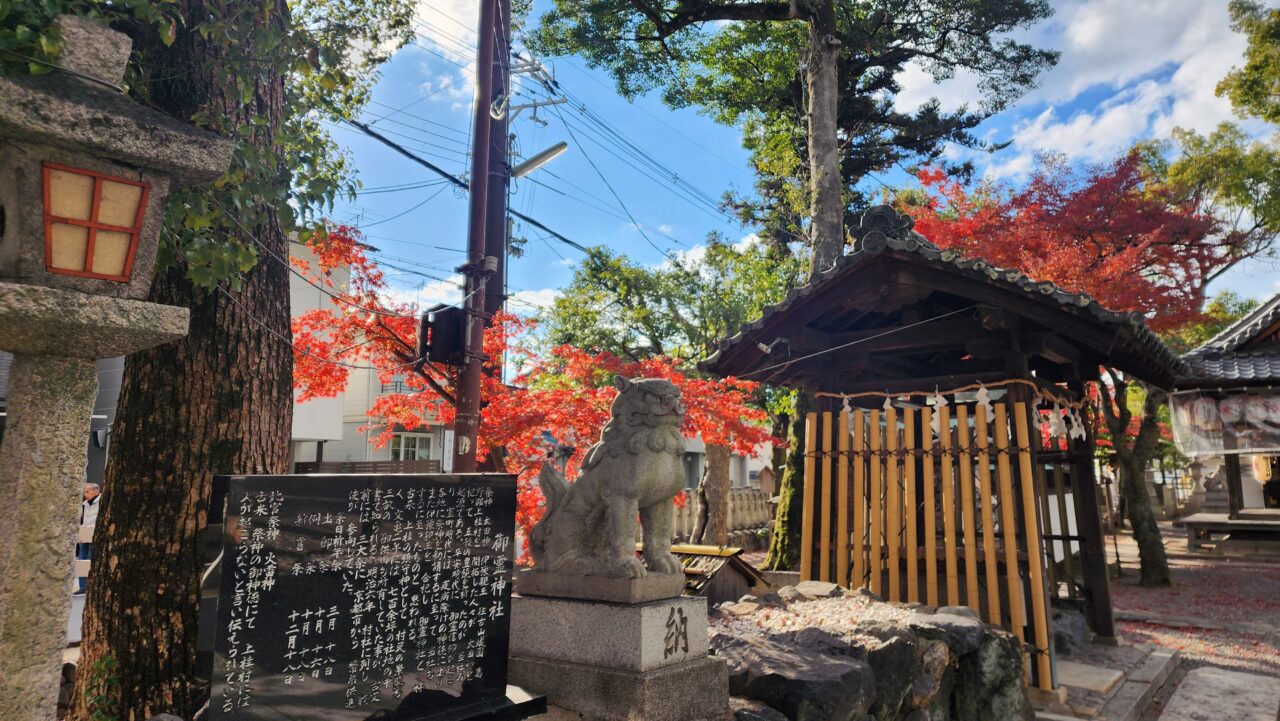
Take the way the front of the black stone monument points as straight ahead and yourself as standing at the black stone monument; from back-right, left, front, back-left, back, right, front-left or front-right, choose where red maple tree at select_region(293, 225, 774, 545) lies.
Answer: back

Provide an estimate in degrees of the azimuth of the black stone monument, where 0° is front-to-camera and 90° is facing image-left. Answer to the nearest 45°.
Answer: approximately 0°

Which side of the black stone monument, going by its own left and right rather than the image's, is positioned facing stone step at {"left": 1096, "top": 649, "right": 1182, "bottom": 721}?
left

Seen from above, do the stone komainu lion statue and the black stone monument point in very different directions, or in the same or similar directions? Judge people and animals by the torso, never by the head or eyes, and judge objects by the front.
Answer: same or similar directions

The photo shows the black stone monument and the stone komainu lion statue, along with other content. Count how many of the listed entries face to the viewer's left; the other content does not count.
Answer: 0

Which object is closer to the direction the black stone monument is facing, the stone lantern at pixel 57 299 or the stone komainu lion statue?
the stone lantern

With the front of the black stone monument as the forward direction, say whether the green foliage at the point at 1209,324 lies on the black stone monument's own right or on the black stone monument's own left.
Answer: on the black stone monument's own left

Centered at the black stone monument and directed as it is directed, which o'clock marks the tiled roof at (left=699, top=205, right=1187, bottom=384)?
The tiled roof is roughly at 8 o'clock from the black stone monument.

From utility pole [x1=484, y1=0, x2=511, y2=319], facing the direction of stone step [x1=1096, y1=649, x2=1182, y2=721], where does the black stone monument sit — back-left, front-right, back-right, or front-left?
front-right

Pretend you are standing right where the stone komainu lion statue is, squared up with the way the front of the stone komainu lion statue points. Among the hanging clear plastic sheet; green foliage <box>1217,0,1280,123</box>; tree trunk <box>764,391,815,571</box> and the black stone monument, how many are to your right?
1

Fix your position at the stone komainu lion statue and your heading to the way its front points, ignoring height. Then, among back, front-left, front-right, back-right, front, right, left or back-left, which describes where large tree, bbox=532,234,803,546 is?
back-left

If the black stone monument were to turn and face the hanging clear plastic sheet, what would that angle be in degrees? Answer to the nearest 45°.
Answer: approximately 90° to its left

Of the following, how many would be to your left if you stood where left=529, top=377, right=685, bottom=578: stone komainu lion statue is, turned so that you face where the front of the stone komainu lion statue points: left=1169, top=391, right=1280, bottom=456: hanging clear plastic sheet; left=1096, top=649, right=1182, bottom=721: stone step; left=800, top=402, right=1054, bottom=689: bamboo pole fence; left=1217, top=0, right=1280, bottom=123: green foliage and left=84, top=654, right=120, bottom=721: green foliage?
4

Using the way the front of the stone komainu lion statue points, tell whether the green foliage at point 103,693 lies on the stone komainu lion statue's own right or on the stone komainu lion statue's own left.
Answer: on the stone komainu lion statue's own right

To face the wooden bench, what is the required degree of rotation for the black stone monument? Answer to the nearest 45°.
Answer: approximately 135° to its left

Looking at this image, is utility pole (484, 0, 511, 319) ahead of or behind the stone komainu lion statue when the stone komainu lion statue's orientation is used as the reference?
behind

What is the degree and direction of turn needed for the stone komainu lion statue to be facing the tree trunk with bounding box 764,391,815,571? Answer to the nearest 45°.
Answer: approximately 135° to its left

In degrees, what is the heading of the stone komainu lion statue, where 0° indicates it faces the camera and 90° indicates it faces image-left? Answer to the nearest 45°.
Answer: approximately 315°

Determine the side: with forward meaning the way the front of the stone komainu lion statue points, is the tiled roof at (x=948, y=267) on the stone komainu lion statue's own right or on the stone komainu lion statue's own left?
on the stone komainu lion statue's own left
